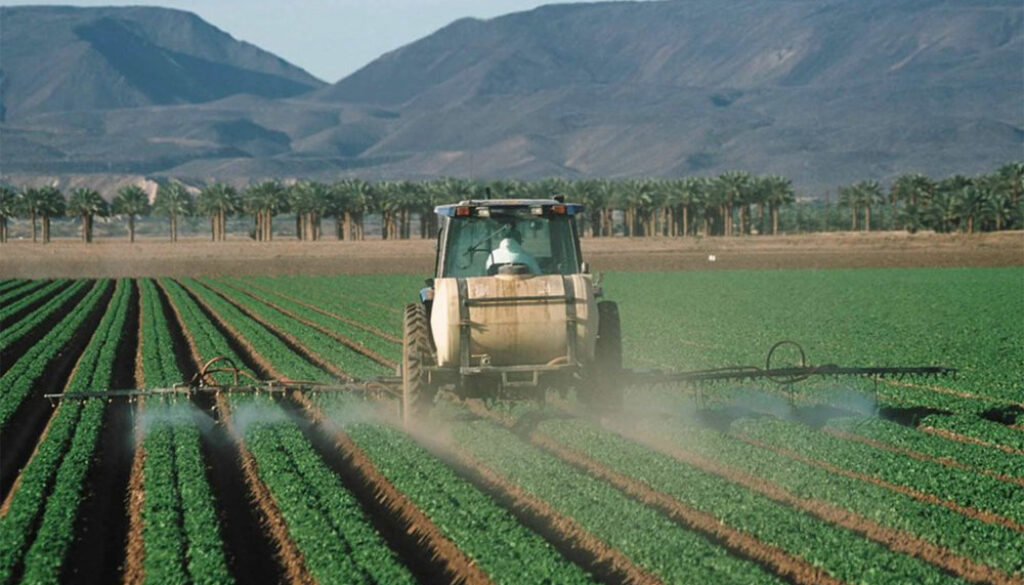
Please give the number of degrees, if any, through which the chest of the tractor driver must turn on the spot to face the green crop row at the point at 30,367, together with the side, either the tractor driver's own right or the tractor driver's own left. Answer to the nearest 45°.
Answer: approximately 45° to the tractor driver's own left

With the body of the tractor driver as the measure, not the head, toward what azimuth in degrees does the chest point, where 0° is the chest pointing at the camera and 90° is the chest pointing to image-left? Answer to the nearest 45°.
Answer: approximately 180°

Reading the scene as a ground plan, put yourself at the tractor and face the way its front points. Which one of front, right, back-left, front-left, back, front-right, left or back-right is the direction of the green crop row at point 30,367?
front-left

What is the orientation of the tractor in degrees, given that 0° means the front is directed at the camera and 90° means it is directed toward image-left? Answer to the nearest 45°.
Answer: approximately 180°
